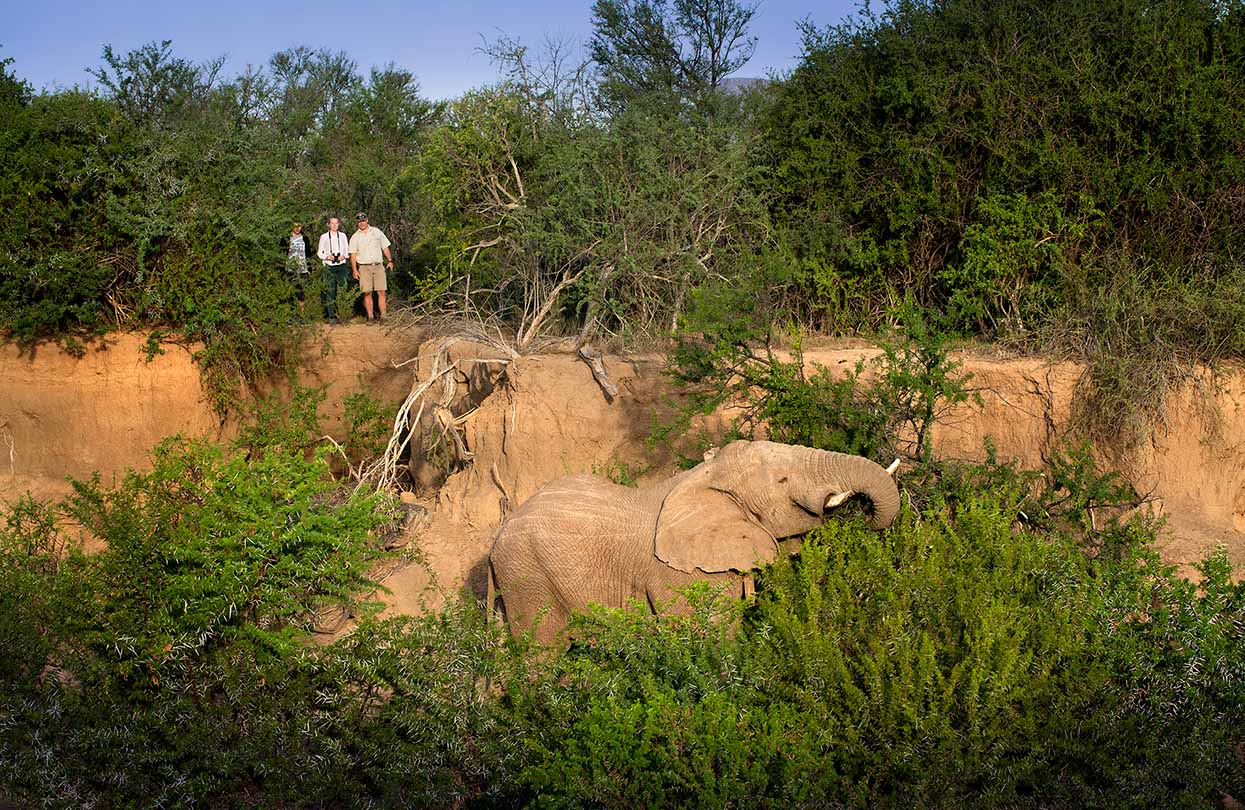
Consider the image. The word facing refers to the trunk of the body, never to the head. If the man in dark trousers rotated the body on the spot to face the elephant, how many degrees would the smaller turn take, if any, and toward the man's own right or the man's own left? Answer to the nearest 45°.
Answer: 0° — they already face it

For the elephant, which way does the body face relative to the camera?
to the viewer's right

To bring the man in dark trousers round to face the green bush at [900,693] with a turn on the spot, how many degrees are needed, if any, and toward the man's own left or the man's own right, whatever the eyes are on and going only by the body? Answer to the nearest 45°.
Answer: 0° — they already face it

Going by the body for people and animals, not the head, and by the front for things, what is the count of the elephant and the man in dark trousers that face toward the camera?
1

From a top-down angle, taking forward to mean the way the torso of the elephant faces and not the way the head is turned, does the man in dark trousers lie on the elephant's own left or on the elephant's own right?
on the elephant's own left

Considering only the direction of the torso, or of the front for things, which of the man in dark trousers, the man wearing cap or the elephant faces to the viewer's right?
the elephant

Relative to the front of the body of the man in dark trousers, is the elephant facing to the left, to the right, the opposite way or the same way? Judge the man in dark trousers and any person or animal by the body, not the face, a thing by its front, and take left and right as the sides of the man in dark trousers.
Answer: to the left

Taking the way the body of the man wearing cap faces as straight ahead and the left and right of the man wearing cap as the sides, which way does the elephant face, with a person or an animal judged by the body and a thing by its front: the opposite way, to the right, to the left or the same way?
to the left
